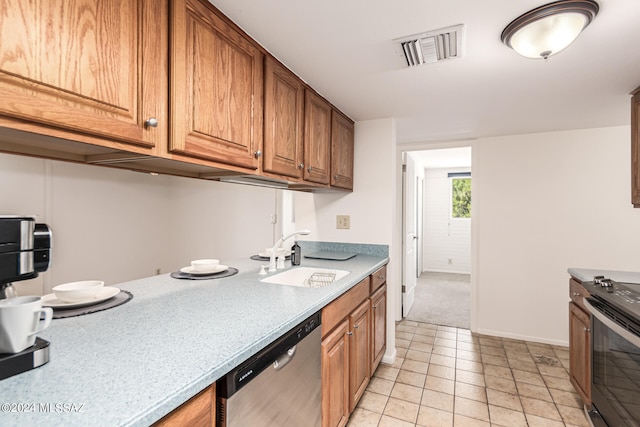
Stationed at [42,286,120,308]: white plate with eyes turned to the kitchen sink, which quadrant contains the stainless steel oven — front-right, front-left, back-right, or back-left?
front-right

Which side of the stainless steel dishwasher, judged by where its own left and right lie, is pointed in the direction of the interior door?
left

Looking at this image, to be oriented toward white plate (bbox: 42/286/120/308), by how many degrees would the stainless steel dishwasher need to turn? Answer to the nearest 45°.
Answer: approximately 135° to its right

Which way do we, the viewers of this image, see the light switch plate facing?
facing the viewer

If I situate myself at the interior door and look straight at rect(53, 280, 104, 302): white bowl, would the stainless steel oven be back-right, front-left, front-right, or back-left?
front-left

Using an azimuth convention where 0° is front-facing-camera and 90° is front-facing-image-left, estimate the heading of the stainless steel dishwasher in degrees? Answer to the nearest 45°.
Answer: approximately 315°

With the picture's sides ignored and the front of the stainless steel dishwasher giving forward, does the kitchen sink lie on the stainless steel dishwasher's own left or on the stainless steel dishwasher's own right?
on the stainless steel dishwasher's own left

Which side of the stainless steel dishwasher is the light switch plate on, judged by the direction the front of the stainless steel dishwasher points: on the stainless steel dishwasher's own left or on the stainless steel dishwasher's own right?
on the stainless steel dishwasher's own left

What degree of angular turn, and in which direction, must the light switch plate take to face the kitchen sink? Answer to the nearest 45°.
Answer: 0° — it already faces it
